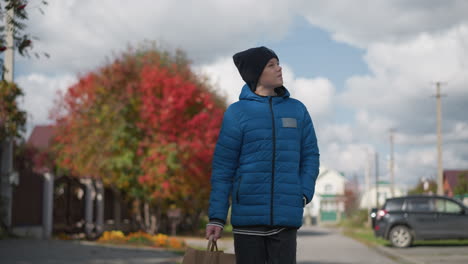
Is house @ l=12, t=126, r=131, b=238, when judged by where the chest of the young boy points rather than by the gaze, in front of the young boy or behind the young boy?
behind

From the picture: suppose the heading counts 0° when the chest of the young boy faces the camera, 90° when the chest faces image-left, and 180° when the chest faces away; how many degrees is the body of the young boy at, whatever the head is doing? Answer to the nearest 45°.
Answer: approximately 0°

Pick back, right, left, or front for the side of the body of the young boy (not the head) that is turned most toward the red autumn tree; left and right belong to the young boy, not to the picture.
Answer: back

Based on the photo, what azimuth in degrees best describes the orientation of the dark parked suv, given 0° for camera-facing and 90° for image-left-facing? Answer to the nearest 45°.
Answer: approximately 270°

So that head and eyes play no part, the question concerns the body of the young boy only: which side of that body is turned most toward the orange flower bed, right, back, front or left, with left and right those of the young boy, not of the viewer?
back

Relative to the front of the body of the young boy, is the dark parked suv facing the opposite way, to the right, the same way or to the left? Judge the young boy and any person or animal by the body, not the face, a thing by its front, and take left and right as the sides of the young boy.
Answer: to the left

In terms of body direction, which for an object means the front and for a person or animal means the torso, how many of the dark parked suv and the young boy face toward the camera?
1
